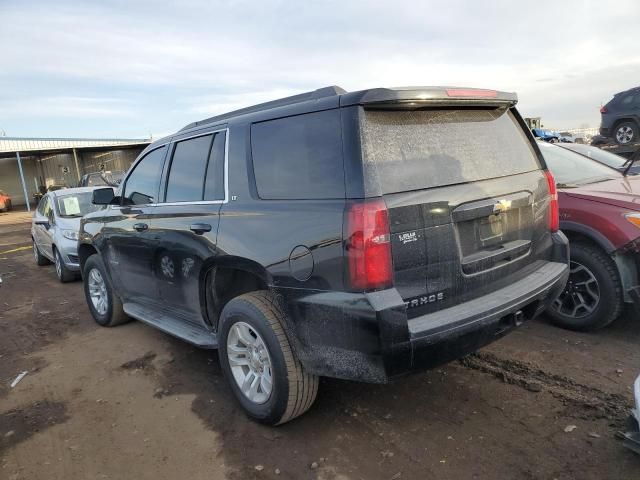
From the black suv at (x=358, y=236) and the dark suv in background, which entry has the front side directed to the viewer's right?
the dark suv in background

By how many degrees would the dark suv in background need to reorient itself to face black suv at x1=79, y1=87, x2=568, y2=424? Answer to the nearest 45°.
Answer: approximately 90° to its right

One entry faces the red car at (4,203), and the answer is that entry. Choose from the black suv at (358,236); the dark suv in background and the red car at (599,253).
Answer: the black suv

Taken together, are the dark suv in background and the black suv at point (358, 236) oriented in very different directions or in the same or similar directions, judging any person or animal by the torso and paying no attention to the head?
very different directions

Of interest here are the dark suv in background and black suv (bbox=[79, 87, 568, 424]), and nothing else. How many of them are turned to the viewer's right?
1

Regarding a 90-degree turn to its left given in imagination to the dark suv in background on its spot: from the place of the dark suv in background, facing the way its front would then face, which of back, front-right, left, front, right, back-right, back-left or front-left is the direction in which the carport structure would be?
left

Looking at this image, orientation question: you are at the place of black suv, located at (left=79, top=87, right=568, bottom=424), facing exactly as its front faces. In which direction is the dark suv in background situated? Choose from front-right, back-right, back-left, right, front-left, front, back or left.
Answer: right

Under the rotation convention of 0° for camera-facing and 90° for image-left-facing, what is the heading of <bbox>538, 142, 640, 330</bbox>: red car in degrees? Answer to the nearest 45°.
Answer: approximately 315°

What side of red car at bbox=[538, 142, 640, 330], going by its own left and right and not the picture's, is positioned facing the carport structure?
back

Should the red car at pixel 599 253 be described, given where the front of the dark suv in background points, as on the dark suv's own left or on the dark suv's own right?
on the dark suv's own right

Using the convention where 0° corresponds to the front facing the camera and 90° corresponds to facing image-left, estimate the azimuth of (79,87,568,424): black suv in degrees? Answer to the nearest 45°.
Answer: approximately 135°

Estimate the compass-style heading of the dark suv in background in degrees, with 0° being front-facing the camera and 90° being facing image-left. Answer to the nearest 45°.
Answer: approximately 270°

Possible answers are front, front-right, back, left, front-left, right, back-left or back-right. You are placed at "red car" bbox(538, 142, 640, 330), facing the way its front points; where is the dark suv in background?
back-left

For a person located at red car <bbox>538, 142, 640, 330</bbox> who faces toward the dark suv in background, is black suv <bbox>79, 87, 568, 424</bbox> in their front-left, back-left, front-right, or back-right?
back-left

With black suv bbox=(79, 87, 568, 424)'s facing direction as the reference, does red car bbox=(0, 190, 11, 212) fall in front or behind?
in front
